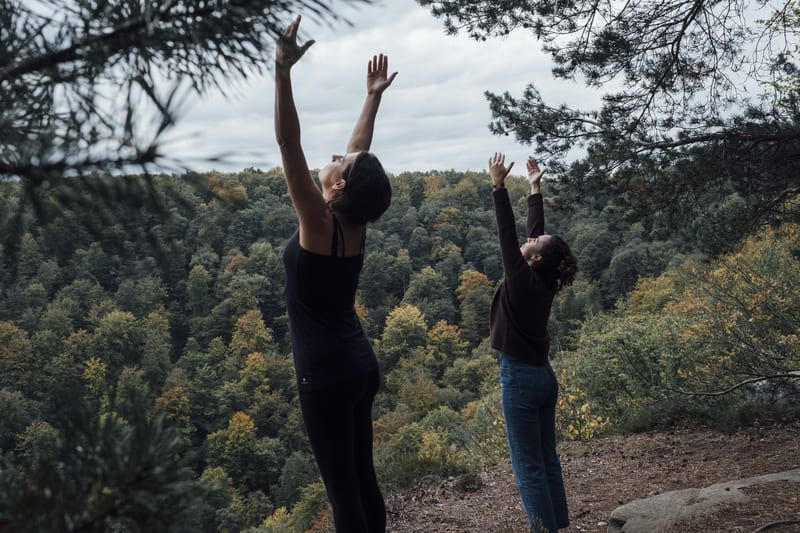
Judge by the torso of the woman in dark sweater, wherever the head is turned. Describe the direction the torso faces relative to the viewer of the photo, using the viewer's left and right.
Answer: facing away from the viewer and to the left of the viewer

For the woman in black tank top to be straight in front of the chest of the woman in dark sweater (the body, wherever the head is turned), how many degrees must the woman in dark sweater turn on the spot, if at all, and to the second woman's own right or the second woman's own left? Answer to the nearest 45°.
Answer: approximately 90° to the second woman's own left

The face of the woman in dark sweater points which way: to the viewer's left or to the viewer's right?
to the viewer's left
